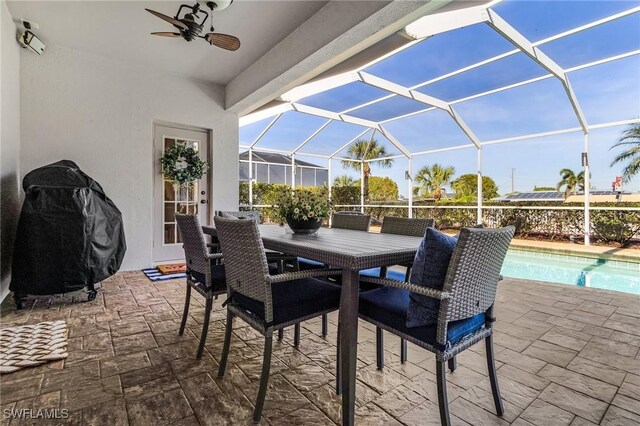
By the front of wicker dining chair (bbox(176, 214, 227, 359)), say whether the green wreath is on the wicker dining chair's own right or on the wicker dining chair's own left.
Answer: on the wicker dining chair's own left

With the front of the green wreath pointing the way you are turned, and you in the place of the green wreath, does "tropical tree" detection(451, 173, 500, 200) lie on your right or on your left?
on your left

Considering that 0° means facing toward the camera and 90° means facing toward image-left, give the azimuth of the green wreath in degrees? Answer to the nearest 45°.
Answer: approximately 0°

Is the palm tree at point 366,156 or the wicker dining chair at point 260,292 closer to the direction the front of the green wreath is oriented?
the wicker dining chair

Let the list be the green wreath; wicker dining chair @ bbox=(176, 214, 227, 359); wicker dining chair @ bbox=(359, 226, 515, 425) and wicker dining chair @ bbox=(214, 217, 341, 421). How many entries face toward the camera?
1

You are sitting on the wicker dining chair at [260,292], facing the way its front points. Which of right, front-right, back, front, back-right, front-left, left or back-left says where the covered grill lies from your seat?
left

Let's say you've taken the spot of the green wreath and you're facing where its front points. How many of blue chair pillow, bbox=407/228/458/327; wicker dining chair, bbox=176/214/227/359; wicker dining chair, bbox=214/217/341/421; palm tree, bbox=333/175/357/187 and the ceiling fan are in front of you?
4

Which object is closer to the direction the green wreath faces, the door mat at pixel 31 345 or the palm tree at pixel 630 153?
the door mat

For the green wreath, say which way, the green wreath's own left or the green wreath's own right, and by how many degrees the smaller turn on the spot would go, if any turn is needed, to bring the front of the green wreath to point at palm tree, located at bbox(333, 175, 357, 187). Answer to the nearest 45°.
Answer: approximately 135° to the green wreath's own left

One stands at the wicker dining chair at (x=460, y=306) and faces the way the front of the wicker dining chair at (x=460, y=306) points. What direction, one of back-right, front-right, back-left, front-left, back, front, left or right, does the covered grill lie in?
front-left

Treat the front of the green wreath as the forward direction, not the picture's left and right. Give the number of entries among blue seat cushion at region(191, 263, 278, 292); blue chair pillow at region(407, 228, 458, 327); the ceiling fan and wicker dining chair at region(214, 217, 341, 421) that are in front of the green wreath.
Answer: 4

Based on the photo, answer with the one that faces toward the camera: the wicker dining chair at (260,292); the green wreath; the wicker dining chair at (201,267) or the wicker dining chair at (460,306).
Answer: the green wreath

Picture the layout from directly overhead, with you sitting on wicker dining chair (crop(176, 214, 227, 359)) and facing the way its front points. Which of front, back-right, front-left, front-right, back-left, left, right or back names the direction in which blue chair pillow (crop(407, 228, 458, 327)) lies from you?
right

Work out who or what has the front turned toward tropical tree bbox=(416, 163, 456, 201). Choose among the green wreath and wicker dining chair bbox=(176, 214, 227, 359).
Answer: the wicker dining chair

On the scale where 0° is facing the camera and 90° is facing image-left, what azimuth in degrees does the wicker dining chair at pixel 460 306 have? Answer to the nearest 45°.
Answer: approximately 135°
